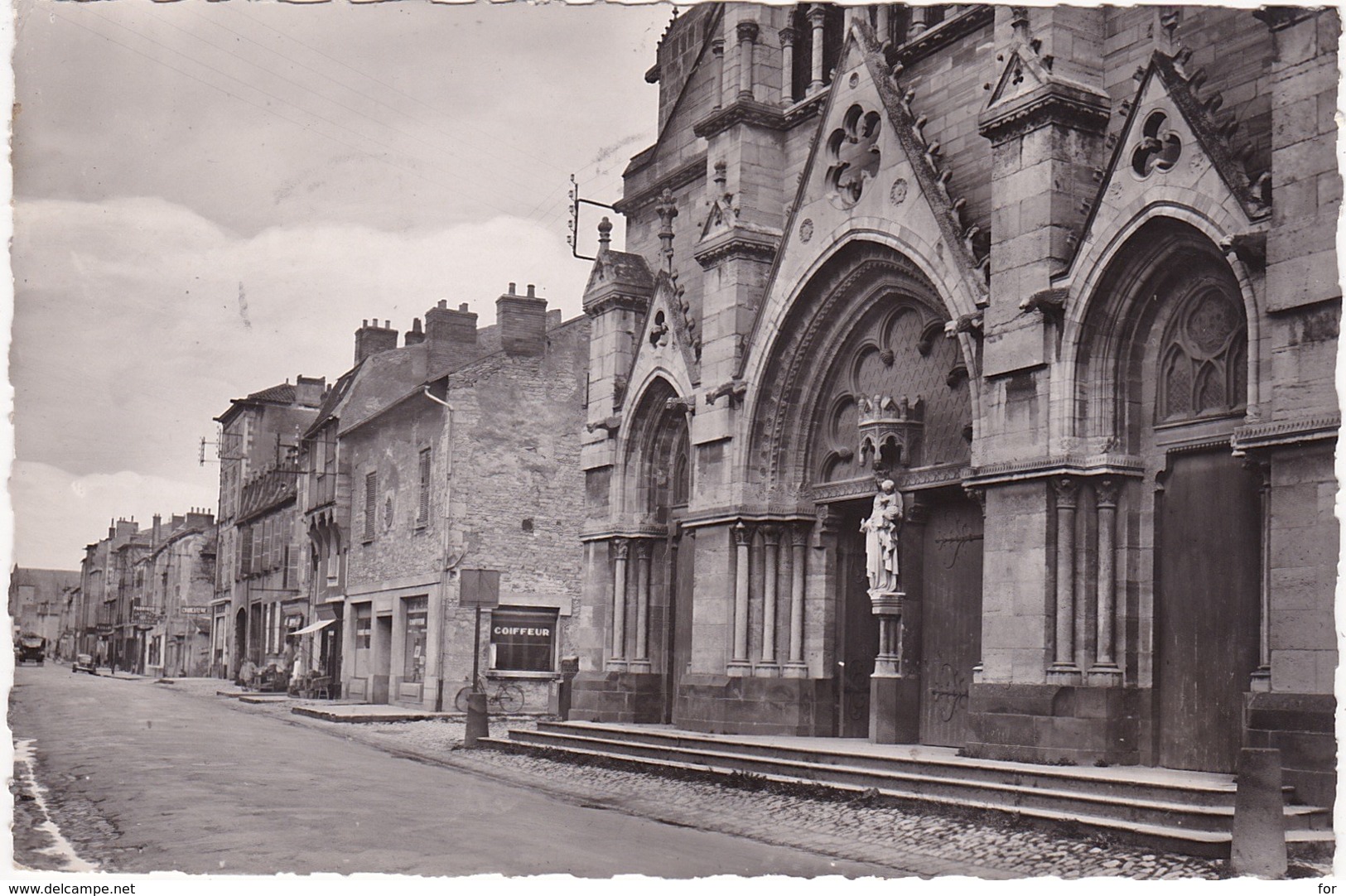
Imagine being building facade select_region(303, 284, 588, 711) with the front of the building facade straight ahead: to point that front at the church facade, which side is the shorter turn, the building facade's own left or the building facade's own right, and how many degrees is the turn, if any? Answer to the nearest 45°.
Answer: approximately 45° to the building facade's own left

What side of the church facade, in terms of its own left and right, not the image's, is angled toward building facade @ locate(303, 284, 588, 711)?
right

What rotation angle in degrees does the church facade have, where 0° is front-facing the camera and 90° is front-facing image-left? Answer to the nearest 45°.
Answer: approximately 45°

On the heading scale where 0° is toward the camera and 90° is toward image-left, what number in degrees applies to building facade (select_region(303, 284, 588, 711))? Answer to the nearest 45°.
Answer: approximately 45°
